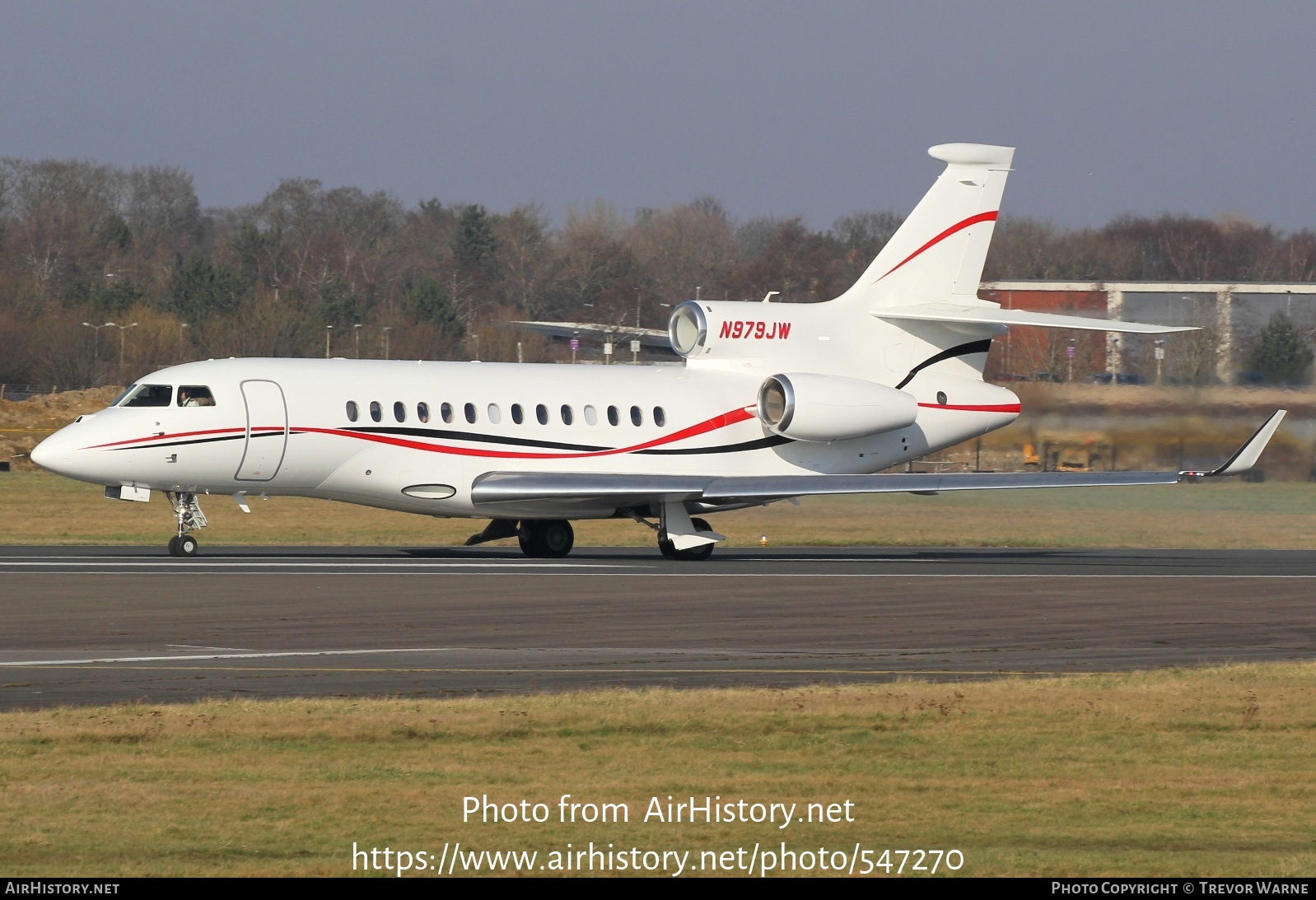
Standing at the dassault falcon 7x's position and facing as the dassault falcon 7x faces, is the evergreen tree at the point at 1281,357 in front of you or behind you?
behind

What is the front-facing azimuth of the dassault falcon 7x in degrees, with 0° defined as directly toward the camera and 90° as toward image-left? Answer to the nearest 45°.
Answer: approximately 45°
